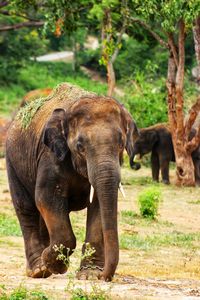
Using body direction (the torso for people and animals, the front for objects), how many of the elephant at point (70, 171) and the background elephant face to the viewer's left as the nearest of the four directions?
1

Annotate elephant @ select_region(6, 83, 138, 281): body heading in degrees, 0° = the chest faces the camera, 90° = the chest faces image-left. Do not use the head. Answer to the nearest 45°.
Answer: approximately 315°

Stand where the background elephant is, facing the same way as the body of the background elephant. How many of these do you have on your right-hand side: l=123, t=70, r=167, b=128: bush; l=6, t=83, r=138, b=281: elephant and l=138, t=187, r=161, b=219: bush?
1

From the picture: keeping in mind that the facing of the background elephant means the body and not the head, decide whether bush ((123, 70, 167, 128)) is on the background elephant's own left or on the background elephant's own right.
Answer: on the background elephant's own right

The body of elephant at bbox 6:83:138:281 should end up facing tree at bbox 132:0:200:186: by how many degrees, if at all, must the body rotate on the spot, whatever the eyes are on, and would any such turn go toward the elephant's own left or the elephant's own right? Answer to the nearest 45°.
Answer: approximately 135° to the elephant's own left

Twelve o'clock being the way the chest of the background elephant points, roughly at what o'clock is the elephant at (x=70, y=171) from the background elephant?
The elephant is roughly at 9 o'clock from the background elephant.

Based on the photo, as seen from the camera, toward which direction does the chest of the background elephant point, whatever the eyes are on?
to the viewer's left
